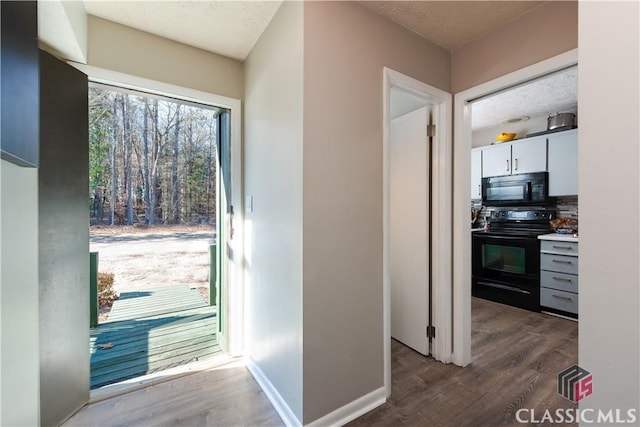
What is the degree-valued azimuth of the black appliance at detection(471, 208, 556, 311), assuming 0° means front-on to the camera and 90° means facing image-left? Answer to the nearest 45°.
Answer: approximately 45°

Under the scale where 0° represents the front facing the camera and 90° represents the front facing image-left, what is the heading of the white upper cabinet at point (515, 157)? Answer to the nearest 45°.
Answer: approximately 45°
